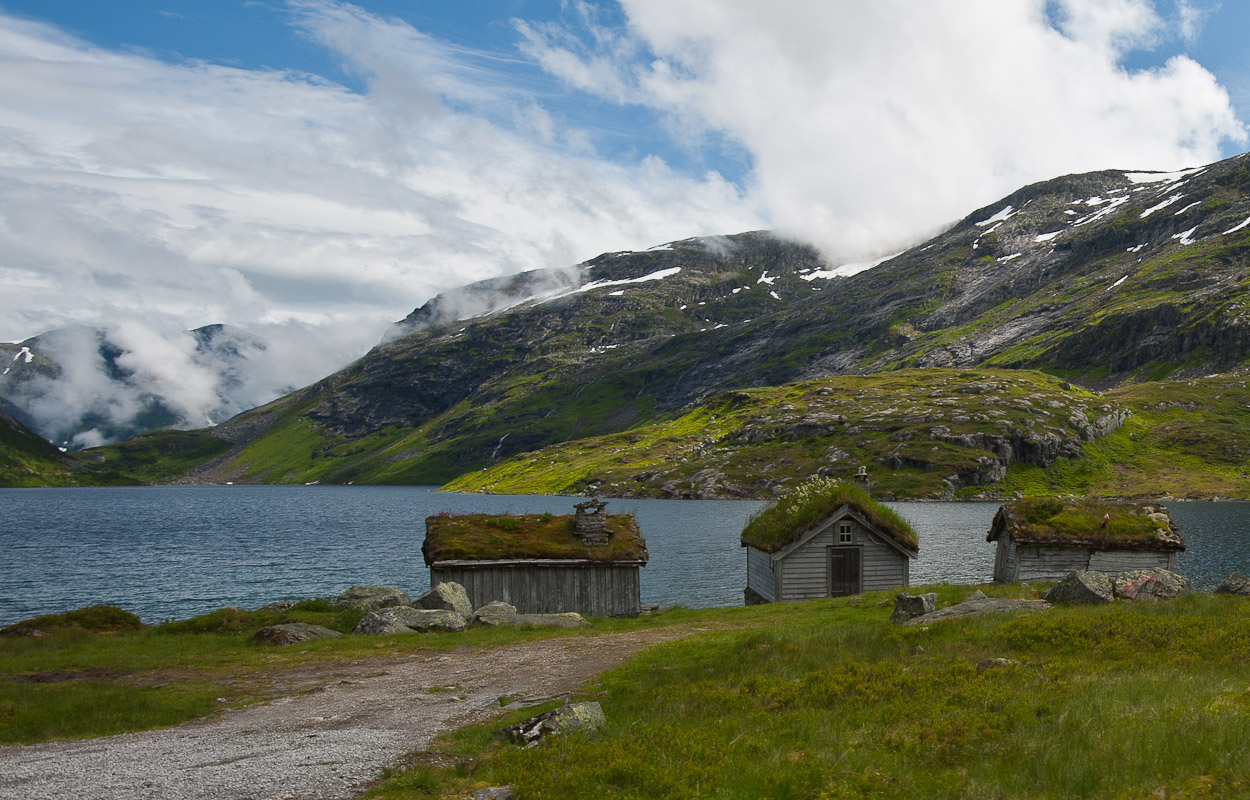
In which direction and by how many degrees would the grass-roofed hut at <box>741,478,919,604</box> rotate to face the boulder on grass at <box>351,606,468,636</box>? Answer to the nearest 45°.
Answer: approximately 45° to its right

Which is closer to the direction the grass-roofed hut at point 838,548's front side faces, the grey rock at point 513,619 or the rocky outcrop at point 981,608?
the rocky outcrop

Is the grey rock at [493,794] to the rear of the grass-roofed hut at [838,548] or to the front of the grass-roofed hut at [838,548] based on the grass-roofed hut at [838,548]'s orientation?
to the front

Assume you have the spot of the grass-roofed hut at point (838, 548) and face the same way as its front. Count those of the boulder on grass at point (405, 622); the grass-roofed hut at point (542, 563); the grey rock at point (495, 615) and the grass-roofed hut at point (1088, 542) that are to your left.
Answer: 1

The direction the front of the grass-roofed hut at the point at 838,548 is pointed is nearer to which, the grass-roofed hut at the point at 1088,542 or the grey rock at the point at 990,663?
the grey rock

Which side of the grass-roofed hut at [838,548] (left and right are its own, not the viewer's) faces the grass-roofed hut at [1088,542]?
left

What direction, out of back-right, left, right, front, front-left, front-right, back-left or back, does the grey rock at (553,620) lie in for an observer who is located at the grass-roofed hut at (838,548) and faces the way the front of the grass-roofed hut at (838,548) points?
front-right

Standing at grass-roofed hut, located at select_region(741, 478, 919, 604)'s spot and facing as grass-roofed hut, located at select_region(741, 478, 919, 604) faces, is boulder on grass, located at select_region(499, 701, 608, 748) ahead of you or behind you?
ahead

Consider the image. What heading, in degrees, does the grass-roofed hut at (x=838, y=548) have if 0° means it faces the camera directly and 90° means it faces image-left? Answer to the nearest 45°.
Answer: approximately 0°

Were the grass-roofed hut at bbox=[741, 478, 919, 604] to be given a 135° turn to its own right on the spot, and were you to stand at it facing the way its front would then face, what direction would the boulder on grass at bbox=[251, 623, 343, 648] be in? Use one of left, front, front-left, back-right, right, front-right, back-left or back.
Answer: left

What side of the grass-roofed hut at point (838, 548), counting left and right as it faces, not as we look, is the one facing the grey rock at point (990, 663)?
front
